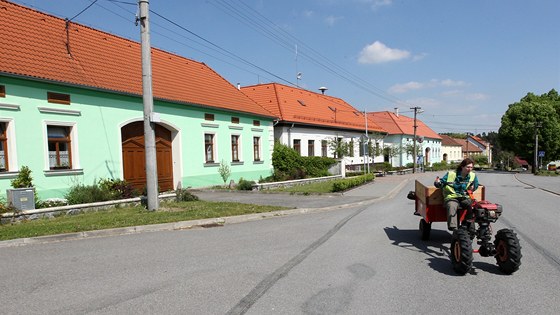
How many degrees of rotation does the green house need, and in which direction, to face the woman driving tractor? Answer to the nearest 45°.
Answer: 0° — it already faces them

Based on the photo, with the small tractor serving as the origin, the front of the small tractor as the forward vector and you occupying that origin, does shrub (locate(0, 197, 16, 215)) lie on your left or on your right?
on your right

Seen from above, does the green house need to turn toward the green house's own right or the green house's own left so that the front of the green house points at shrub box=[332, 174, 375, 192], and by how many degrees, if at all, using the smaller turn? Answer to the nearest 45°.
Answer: approximately 45° to the green house's own left

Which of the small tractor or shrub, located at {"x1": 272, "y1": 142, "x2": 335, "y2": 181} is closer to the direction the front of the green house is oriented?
the small tractor

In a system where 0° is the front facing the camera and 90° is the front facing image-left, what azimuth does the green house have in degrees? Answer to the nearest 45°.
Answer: approximately 315°

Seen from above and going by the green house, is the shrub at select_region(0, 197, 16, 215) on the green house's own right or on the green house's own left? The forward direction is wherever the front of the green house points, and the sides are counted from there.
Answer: on the green house's own right

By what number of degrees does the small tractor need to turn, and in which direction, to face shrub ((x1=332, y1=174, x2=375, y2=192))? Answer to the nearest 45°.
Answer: approximately 180°

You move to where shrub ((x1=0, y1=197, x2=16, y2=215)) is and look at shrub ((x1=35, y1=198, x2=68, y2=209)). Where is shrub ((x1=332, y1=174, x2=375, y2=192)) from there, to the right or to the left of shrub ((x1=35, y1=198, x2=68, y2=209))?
right
